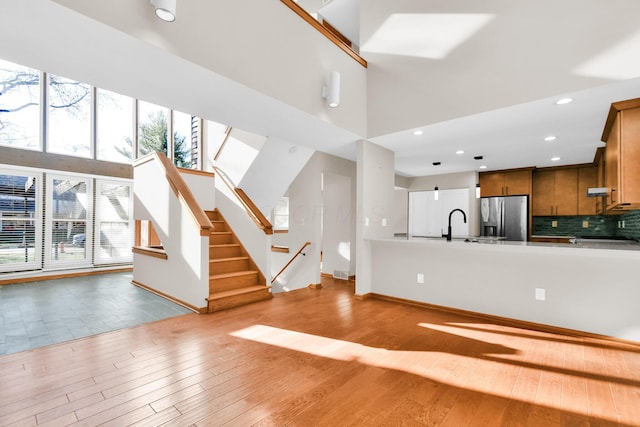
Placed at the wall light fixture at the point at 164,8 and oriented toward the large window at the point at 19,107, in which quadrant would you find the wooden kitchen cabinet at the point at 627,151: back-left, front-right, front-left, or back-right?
back-right

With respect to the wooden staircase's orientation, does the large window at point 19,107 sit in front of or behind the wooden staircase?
behind

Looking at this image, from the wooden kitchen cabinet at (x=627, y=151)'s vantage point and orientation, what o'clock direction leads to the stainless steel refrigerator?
The stainless steel refrigerator is roughly at 2 o'clock from the wooden kitchen cabinet.

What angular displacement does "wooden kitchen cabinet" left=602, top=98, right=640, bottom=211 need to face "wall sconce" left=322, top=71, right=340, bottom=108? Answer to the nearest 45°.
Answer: approximately 45° to its left

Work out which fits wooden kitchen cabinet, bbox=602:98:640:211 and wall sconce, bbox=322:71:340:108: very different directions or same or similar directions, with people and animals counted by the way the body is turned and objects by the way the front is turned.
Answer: very different directions

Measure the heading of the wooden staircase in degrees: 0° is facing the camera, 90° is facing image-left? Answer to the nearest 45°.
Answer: approximately 315°

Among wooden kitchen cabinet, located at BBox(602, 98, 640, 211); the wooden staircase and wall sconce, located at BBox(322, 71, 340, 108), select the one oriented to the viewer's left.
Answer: the wooden kitchen cabinet

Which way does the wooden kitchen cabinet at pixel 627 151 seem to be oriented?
to the viewer's left
